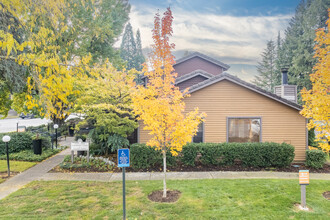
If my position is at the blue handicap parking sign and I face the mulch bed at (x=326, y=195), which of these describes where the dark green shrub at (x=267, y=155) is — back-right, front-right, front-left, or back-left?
front-left

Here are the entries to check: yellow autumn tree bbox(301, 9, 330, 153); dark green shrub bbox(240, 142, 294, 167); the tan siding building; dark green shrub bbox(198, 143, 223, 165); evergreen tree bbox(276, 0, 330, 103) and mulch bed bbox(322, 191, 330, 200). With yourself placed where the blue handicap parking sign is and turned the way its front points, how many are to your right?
0

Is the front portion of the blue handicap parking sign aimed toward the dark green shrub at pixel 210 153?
no

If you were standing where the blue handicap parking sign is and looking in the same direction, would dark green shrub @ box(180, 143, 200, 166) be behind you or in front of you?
behind

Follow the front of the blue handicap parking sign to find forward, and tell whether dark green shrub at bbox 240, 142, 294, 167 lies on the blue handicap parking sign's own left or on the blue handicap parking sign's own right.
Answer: on the blue handicap parking sign's own left

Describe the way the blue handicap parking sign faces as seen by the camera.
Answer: facing the viewer

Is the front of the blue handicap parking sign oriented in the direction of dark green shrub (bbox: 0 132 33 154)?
no

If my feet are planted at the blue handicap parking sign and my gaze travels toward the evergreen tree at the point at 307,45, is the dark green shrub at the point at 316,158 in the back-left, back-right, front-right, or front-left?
front-right

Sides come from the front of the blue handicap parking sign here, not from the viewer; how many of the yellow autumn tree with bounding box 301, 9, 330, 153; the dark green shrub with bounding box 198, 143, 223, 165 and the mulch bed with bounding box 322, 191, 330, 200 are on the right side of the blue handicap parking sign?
0

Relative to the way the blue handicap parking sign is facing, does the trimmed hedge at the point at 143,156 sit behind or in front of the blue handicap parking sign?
behind

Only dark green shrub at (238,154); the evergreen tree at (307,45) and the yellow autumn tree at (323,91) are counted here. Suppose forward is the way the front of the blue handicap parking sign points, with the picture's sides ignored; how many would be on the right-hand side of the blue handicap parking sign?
0

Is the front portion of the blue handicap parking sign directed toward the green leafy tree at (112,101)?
no

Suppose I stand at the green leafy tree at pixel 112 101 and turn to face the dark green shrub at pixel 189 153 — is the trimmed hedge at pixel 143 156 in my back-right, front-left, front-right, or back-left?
front-right

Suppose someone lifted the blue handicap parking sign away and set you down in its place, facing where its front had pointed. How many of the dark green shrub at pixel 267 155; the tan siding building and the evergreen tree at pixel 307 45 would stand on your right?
0

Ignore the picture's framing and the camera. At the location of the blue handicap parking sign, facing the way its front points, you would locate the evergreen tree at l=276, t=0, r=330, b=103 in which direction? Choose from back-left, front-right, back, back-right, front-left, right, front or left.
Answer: back-left

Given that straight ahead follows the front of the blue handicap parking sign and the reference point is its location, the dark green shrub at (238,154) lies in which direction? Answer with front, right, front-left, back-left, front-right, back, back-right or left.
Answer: back-left
